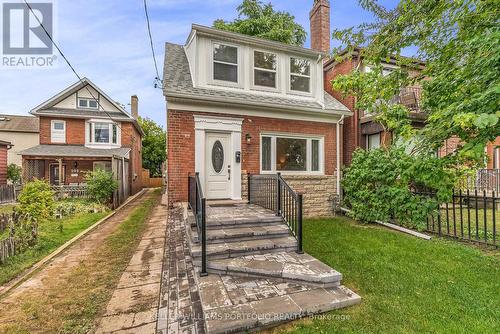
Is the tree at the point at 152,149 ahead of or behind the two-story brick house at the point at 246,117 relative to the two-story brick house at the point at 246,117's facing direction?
behind

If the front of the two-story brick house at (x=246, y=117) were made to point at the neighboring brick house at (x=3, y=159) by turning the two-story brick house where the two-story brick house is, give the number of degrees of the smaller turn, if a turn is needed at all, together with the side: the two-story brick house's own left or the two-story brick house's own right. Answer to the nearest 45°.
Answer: approximately 135° to the two-story brick house's own right

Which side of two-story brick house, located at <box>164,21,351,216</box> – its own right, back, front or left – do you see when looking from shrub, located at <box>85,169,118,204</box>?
right

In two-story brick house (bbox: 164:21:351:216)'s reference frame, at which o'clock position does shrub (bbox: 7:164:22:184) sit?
The shrub is roughly at 4 o'clock from the two-story brick house.

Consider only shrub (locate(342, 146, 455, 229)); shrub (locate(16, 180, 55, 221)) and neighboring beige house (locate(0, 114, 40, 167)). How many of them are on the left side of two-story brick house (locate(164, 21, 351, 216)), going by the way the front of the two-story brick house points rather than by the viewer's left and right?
1

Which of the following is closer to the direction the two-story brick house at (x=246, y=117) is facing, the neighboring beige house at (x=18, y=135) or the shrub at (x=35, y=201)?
the shrub

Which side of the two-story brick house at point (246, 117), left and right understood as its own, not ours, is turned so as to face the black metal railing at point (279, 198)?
front

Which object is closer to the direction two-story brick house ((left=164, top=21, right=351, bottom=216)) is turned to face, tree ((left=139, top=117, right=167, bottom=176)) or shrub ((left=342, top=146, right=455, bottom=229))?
the shrub

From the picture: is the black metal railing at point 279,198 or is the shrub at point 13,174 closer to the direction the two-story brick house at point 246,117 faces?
the black metal railing

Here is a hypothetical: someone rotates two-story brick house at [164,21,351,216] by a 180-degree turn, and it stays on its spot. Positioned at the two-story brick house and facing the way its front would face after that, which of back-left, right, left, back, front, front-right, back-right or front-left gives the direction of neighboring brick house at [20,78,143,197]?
front-left

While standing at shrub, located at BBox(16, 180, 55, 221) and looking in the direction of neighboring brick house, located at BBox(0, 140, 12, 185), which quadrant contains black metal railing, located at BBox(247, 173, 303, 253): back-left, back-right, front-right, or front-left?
back-right

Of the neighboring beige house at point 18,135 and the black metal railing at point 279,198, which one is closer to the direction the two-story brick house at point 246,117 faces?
the black metal railing

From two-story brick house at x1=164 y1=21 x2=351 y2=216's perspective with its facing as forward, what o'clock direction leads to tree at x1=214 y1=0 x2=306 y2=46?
The tree is roughly at 6 o'clock from the two-story brick house.

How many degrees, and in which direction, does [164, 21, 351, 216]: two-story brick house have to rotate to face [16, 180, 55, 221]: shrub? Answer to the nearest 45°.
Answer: approximately 90° to its right

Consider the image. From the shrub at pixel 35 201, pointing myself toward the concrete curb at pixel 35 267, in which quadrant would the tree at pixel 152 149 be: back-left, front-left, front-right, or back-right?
back-left

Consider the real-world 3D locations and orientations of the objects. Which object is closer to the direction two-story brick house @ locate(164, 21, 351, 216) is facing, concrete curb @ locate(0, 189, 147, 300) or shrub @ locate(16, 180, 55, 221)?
the concrete curb

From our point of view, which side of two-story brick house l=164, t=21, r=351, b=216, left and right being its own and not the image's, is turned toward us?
front
